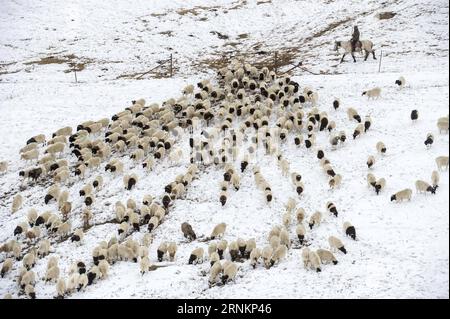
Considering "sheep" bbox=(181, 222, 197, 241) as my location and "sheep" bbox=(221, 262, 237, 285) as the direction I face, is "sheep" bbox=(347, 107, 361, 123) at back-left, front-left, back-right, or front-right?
back-left

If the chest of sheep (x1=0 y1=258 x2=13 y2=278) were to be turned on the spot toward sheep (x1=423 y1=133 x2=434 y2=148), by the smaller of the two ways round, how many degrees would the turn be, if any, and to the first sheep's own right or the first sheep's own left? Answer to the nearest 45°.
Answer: approximately 135° to the first sheep's own left

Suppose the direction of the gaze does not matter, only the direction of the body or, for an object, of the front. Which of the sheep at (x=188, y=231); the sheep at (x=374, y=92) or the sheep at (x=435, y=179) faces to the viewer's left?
the sheep at (x=374, y=92)

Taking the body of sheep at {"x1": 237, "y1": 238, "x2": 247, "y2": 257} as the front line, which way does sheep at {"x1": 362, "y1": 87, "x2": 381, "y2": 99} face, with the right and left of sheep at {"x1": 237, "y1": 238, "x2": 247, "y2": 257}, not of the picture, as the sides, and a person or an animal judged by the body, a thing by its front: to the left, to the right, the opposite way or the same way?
to the right

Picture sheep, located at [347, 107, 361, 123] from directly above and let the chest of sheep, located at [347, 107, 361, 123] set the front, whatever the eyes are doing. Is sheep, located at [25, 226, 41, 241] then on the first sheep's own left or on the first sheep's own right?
on the first sheep's own right

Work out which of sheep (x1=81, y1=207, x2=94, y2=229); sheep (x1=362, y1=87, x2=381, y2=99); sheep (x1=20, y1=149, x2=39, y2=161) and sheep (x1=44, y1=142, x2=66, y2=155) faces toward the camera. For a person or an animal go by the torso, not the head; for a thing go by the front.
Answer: sheep (x1=81, y1=207, x2=94, y2=229)

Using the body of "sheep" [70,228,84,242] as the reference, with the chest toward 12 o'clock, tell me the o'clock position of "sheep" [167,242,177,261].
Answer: "sheep" [167,242,177,261] is roughly at 9 o'clock from "sheep" [70,228,84,242].

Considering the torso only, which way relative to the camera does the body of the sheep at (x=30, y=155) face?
to the viewer's left

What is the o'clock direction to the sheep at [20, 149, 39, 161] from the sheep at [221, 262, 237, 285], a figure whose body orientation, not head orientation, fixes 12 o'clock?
the sheep at [20, 149, 39, 161] is roughly at 3 o'clock from the sheep at [221, 262, 237, 285].
